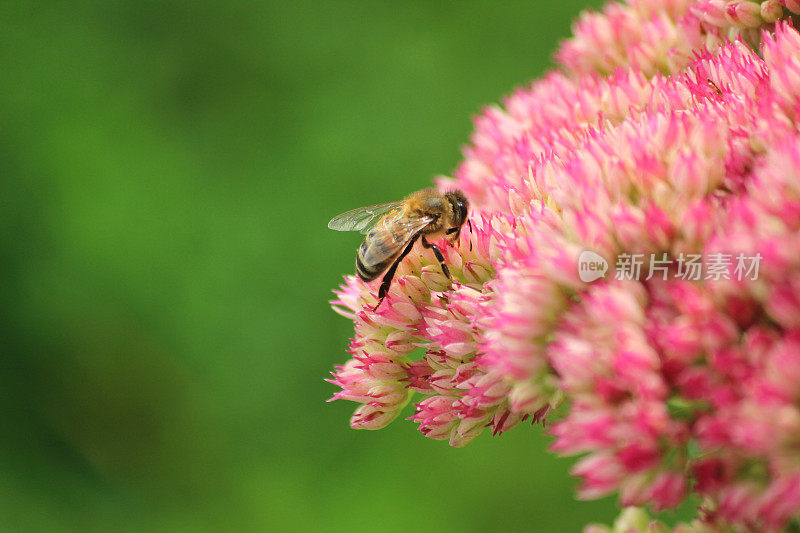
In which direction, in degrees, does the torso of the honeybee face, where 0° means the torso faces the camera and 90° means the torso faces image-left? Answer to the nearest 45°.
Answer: approximately 270°
